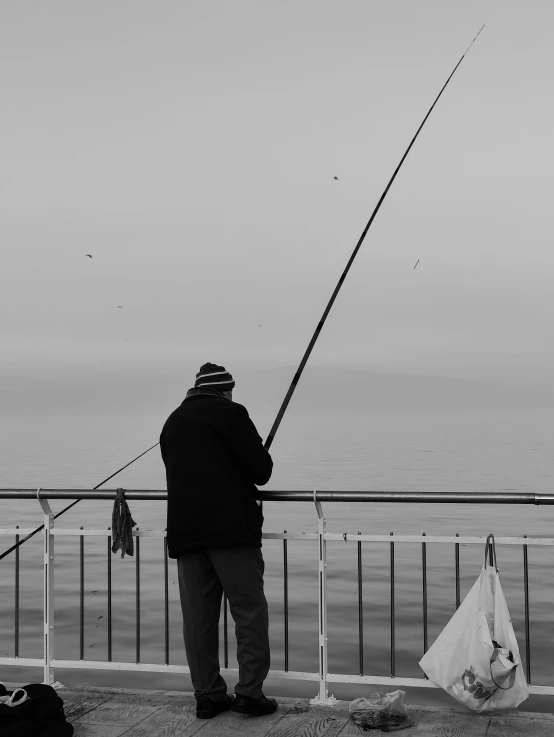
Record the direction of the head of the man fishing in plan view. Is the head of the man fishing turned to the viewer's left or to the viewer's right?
to the viewer's right

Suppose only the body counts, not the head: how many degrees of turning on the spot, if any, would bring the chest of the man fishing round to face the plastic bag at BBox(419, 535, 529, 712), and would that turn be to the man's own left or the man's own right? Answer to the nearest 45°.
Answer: approximately 45° to the man's own right

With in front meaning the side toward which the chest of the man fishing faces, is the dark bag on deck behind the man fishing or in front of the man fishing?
behind

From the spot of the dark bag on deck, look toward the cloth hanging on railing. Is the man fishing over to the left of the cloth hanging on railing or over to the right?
right

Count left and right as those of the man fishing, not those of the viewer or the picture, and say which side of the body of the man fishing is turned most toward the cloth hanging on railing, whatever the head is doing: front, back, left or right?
left

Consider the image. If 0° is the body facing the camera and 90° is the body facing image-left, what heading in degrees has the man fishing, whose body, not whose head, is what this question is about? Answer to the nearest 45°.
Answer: approximately 225°
